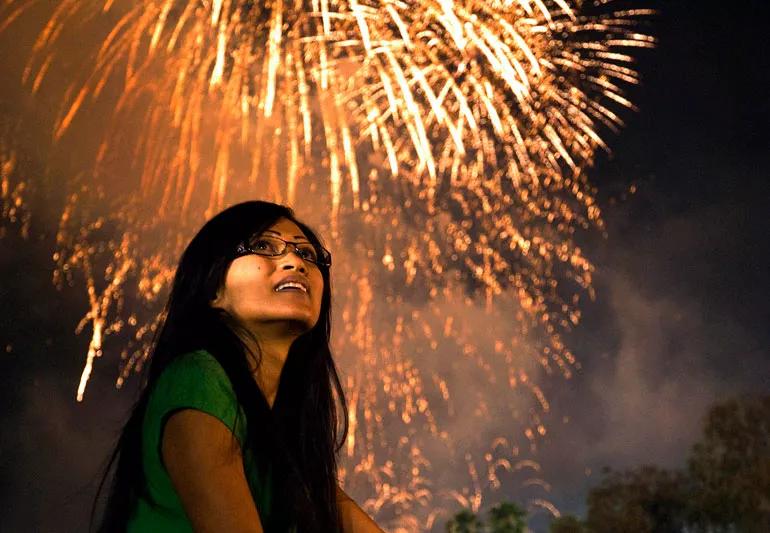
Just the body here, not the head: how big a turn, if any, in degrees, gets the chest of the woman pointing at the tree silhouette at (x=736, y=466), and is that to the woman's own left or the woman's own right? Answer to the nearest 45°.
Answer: approximately 90° to the woman's own left

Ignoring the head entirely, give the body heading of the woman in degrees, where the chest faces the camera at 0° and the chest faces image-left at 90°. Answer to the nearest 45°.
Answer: approximately 315°
